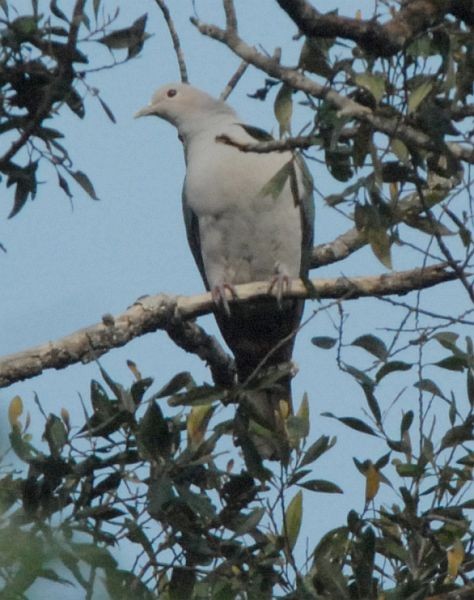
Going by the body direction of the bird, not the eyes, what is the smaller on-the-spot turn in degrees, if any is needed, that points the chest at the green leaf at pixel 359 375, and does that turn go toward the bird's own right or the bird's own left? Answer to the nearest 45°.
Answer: approximately 45° to the bird's own left

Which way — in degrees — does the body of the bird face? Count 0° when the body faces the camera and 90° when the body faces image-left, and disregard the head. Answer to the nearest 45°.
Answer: approximately 45°

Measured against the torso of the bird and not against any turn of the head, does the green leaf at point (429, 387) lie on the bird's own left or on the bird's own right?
on the bird's own left

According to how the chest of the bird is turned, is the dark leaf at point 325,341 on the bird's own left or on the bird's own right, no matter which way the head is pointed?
on the bird's own left

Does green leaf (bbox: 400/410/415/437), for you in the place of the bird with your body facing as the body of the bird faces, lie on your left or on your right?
on your left

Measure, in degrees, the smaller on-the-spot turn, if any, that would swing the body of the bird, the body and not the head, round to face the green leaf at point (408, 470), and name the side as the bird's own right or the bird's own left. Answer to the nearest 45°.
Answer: approximately 90° to the bird's own left
